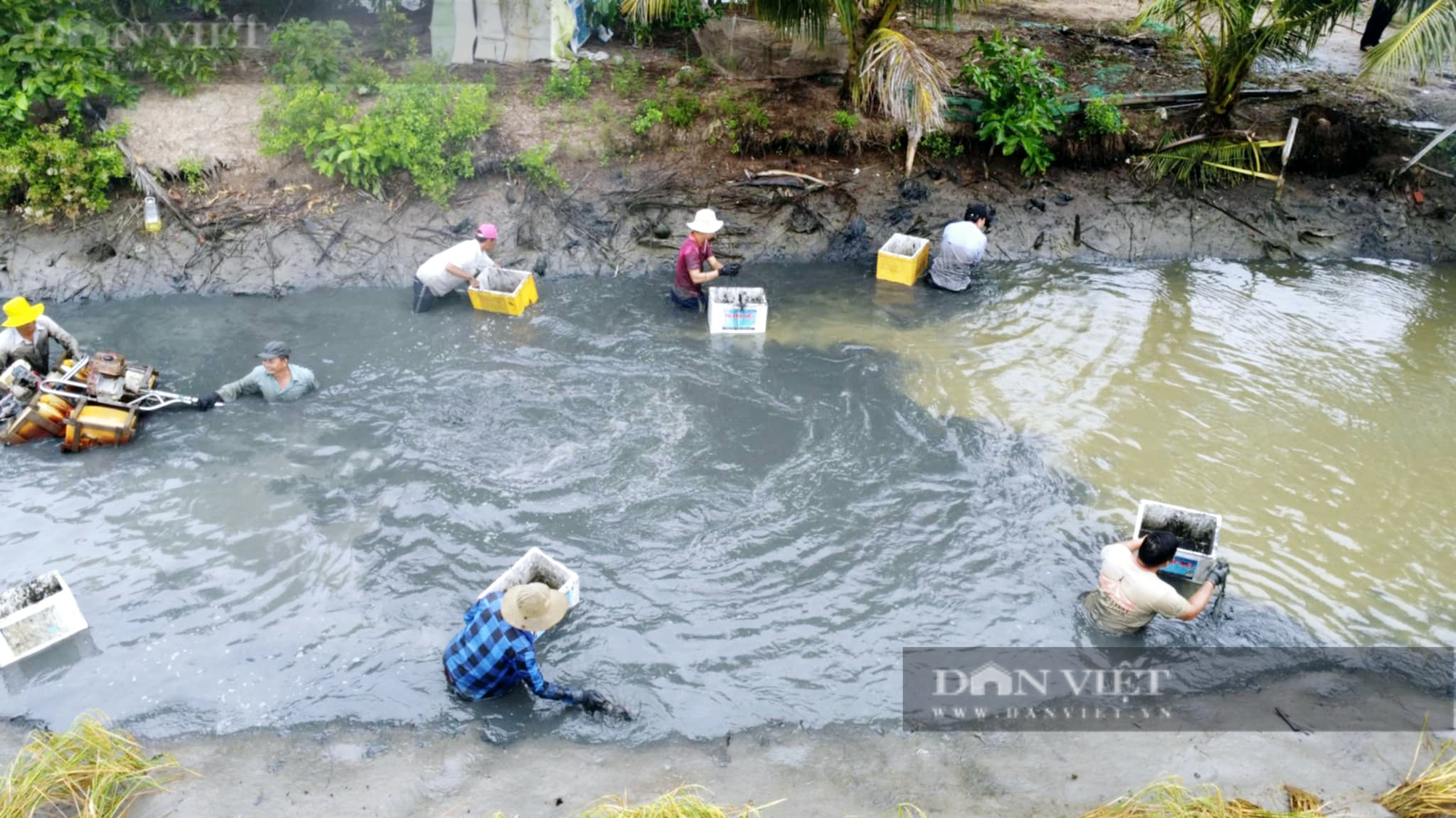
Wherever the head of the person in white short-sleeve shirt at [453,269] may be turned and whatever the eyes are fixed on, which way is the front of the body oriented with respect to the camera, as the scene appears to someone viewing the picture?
to the viewer's right

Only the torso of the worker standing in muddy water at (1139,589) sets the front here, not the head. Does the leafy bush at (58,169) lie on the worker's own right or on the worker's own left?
on the worker's own left

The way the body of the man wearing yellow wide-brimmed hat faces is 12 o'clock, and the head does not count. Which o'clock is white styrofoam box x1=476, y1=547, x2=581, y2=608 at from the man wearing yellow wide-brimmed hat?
The white styrofoam box is roughly at 11 o'clock from the man wearing yellow wide-brimmed hat.

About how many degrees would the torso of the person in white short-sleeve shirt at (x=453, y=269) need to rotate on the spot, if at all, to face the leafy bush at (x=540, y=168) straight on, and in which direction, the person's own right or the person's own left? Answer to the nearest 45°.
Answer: approximately 45° to the person's own left

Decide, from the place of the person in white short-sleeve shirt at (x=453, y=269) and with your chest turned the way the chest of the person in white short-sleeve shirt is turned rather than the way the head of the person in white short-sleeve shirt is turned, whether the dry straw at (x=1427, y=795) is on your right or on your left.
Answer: on your right

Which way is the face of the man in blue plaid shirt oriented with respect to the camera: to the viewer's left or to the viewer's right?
to the viewer's right

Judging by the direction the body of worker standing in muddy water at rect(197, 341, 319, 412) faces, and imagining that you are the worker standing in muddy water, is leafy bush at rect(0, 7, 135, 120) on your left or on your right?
on your right

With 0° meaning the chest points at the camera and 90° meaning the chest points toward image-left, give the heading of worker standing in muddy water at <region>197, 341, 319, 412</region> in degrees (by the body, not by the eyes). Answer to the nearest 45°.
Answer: approximately 45°
